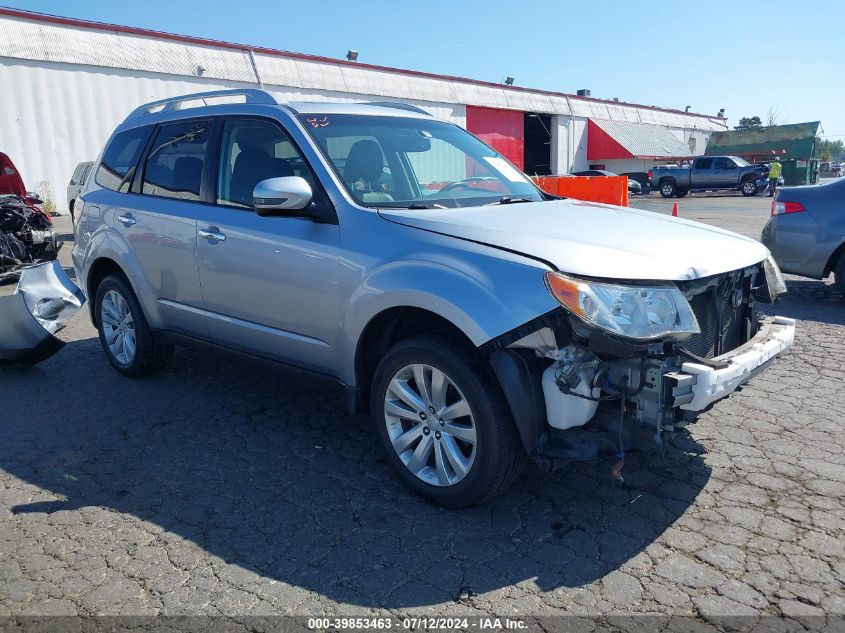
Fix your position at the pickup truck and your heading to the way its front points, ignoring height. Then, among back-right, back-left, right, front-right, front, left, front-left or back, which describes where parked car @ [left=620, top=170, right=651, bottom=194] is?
back-left

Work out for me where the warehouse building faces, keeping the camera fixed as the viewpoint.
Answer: facing the viewer and to the right of the viewer

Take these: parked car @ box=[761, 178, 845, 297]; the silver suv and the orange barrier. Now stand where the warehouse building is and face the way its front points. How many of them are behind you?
0

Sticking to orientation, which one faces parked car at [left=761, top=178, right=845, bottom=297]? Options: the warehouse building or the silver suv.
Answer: the warehouse building

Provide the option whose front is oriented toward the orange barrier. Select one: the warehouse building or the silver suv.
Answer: the warehouse building

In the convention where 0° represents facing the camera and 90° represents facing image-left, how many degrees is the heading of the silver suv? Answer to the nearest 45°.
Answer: approximately 315°

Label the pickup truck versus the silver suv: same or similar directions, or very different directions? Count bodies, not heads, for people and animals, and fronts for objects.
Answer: same or similar directions

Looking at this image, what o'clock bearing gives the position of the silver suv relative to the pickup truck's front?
The silver suv is roughly at 3 o'clock from the pickup truck.

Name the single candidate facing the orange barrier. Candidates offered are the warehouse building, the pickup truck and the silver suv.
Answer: the warehouse building

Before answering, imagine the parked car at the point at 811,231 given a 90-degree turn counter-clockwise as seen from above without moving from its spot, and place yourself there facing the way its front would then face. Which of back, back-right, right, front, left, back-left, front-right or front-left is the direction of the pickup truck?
front

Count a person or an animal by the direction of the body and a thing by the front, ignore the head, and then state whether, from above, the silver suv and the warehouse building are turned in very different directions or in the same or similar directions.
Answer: same or similar directions

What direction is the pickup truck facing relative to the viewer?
to the viewer's right

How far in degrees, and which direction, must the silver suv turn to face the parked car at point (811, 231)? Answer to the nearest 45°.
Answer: approximately 90° to its left

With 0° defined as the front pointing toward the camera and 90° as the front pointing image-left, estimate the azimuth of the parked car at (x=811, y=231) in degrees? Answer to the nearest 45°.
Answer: approximately 270°

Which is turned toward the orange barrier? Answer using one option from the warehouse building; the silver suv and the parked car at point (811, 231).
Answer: the warehouse building

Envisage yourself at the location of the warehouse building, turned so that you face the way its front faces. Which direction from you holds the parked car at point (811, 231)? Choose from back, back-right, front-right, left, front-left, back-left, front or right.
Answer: front

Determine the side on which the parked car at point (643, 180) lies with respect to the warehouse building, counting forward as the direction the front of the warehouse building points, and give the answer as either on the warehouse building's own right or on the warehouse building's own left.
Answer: on the warehouse building's own left
